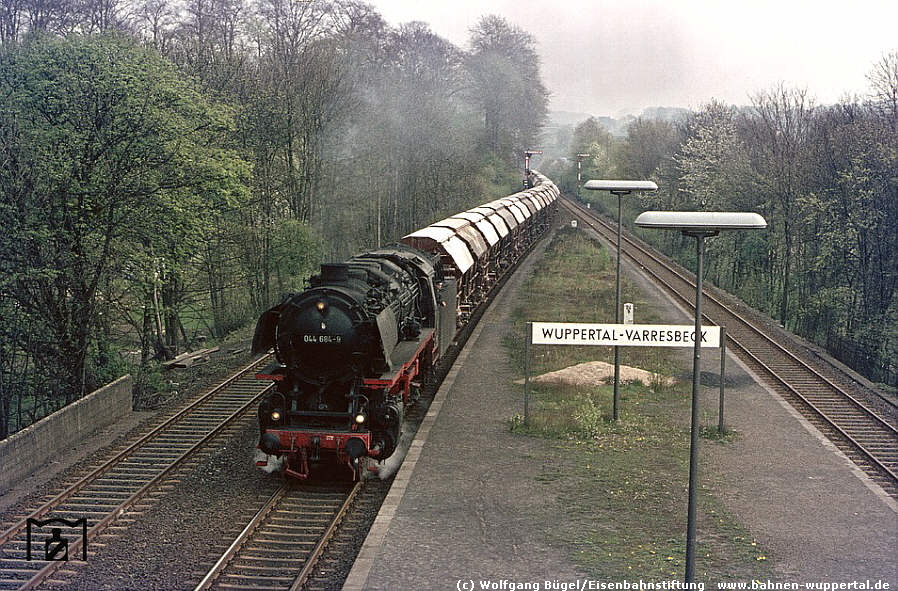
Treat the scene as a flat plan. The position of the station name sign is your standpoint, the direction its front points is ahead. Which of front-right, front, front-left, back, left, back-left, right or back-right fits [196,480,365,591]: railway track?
front-right

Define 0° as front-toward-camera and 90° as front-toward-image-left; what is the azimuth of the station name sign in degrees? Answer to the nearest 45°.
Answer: approximately 0°

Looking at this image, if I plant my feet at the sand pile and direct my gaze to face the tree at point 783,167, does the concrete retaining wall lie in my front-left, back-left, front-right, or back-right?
back-left

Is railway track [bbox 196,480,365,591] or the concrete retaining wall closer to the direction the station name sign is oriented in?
the railway track

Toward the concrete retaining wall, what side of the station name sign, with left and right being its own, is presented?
right

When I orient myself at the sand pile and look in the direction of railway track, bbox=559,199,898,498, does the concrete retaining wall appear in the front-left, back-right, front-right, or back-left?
back-right

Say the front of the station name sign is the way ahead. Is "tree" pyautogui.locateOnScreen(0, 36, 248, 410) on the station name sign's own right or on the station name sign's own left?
on the station name sign's own right

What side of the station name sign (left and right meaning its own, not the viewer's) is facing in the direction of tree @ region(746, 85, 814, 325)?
back

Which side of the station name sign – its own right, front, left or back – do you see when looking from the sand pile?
back

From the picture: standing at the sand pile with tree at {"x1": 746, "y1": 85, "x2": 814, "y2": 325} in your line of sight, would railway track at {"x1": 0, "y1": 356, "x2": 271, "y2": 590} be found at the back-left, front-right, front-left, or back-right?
back-left
